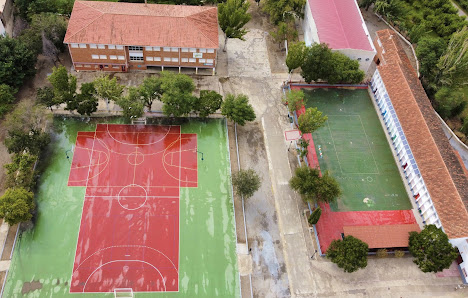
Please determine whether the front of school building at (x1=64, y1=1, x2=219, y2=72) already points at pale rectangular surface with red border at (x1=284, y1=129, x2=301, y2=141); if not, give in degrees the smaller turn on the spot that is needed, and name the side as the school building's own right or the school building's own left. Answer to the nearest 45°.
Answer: approximately 45° to the school building's own left

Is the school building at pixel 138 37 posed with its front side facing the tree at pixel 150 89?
yes

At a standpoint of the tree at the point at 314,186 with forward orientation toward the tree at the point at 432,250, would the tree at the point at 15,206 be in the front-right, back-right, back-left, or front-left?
back-right

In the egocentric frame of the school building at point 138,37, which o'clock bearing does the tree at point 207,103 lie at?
The tree is roughly at 11 o'clock from the school building.

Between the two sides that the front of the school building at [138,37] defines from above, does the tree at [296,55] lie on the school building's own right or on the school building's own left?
on the school building's own left

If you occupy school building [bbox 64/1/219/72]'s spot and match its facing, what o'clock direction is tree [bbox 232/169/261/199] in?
The tree is roughly at 11 o'clock from the school building.

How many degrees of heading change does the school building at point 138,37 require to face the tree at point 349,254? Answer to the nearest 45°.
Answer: approximately 45° to its left

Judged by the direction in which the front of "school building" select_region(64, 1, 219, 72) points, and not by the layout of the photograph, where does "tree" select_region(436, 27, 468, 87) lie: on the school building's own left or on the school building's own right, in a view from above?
on the school building's own left

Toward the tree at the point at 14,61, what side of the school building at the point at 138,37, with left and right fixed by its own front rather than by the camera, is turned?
right

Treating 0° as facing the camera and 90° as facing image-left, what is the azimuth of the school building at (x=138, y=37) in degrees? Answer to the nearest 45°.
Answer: approximately 0°
